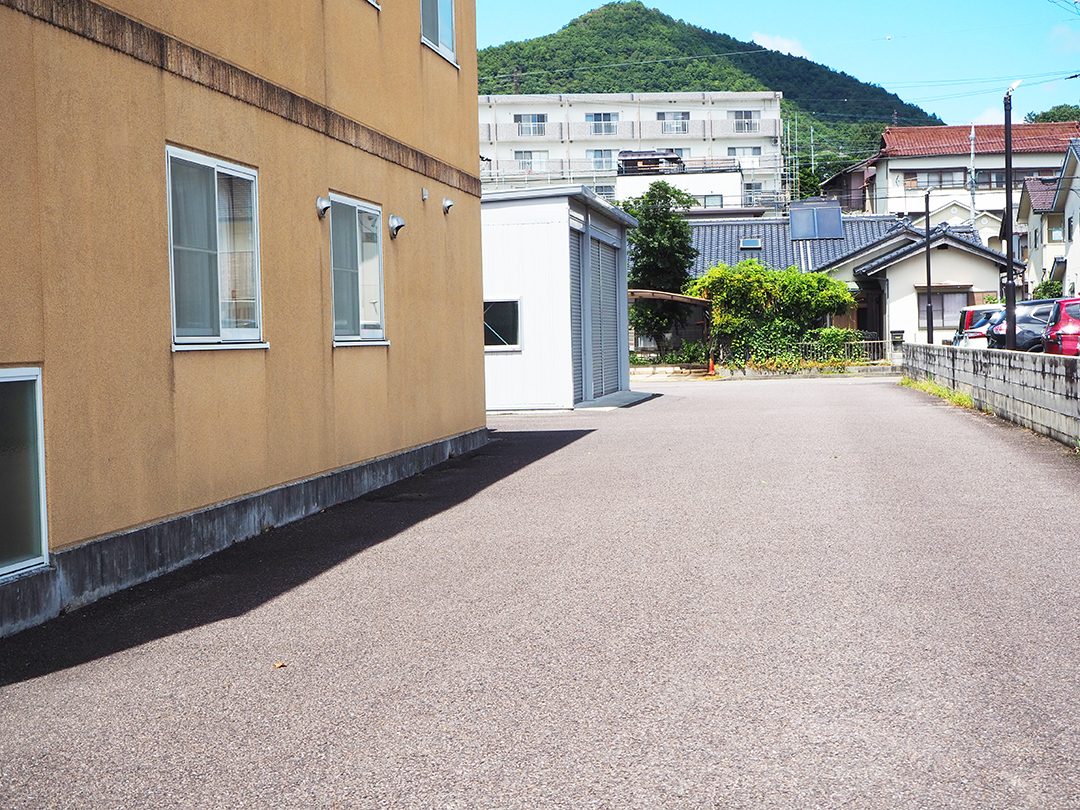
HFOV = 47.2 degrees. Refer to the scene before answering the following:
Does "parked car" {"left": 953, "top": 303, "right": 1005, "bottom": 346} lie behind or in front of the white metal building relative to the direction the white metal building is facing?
in front

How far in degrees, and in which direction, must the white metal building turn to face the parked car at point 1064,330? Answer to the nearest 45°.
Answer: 0° — it already faces it

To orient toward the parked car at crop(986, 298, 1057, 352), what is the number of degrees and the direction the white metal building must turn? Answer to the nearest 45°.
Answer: approximately 45° to its left

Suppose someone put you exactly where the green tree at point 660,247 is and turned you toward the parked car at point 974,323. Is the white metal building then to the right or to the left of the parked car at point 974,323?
right

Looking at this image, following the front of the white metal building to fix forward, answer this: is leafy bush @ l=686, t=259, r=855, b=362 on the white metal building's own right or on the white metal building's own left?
on the white metal building's own left

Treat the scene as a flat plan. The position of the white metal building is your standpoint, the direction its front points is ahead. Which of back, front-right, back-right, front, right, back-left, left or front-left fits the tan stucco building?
right

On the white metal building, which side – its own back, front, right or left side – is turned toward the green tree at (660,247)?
left

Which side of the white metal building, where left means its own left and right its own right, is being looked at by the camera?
right

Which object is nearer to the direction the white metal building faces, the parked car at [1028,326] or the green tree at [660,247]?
the parked car

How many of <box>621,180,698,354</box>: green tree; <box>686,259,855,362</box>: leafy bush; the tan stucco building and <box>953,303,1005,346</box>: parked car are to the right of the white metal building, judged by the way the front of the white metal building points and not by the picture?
1
